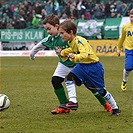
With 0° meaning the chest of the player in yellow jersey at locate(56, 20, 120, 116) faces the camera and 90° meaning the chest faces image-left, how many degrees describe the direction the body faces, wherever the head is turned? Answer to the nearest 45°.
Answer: approximately 90°

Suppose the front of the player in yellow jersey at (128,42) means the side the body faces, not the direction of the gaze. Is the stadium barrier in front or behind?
behind

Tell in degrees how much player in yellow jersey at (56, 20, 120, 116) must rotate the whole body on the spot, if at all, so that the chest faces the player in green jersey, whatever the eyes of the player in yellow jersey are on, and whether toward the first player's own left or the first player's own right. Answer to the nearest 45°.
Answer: approximately 45° to the first player's own right

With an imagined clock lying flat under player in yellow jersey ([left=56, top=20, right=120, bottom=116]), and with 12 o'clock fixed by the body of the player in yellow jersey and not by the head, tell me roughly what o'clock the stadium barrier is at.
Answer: The stadium barrier is roughly at 3 o'clock from the player in yellow jersey.

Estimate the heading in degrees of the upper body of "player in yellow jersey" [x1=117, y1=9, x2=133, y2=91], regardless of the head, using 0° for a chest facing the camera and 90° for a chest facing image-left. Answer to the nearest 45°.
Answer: approximately 0°

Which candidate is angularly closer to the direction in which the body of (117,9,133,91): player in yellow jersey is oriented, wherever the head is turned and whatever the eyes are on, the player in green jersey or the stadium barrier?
the player in green jersey

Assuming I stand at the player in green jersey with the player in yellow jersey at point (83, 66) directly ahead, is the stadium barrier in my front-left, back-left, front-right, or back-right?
back-left

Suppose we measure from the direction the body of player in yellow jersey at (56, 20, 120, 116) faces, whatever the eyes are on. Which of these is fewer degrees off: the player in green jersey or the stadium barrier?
the player in green jersey

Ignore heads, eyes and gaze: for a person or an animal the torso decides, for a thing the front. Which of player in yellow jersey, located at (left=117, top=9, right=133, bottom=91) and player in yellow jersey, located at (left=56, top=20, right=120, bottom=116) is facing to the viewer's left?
player in yellow jersey, located at (left=56, top=20, right=120, bottom=116)
